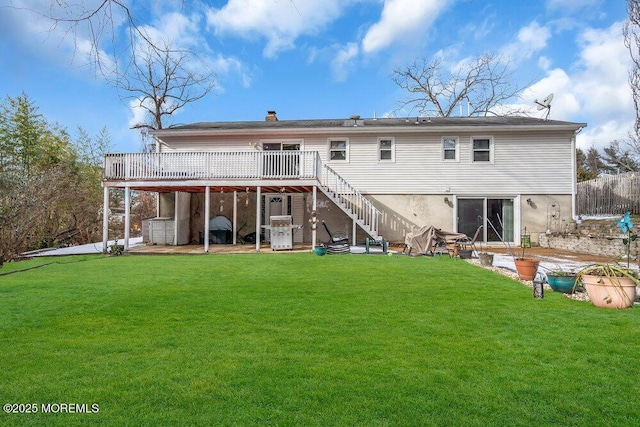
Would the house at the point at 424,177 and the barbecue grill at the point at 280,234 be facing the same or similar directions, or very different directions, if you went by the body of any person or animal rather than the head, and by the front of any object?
very different directions

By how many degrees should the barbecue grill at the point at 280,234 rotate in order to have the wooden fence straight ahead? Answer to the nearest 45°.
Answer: approximately 90° to its left

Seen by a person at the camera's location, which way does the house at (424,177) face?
facing away from the viewer

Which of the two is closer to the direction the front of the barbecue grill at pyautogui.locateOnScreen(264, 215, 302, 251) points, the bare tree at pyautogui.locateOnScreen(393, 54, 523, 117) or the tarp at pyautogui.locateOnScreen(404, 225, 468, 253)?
the tarp

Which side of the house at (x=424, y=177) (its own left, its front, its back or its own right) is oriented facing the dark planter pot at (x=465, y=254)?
back

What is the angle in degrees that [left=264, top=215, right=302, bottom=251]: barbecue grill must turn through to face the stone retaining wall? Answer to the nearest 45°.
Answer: approximately 90° to its left

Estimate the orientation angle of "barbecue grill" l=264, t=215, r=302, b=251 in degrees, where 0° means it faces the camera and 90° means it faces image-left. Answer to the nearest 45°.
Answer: approximately 0°

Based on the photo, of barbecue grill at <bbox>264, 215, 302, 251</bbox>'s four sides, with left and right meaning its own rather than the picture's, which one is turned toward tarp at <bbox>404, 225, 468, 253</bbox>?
left

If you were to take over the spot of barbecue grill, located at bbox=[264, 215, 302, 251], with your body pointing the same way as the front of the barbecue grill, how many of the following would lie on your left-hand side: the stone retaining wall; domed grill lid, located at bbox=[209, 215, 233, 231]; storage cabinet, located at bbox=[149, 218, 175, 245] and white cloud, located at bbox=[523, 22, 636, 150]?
2

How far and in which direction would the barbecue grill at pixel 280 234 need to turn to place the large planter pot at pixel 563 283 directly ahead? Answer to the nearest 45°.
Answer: approximately 45° to its left
